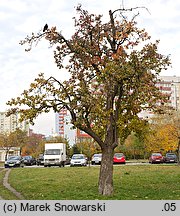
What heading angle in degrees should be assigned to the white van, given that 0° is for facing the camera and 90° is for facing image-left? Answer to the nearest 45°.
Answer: approximately 0°
